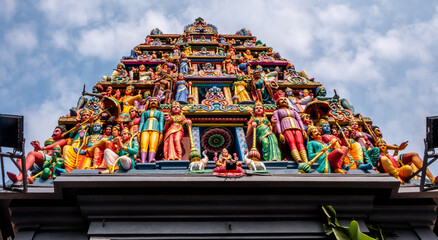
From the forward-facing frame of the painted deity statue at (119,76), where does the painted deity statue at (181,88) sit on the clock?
the painted deity statue at (181,88) is roughly at 10 o'clock from the painted deity statue at (119,76).

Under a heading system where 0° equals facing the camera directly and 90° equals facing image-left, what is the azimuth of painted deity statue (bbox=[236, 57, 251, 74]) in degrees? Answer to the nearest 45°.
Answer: approximately 0°

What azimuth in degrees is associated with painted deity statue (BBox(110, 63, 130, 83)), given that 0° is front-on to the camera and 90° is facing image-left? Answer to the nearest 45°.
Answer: approximately 0°

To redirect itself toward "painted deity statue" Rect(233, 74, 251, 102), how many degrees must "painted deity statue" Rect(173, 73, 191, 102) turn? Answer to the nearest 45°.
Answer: approximately 90° to its left

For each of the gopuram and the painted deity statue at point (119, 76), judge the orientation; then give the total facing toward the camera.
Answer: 2
